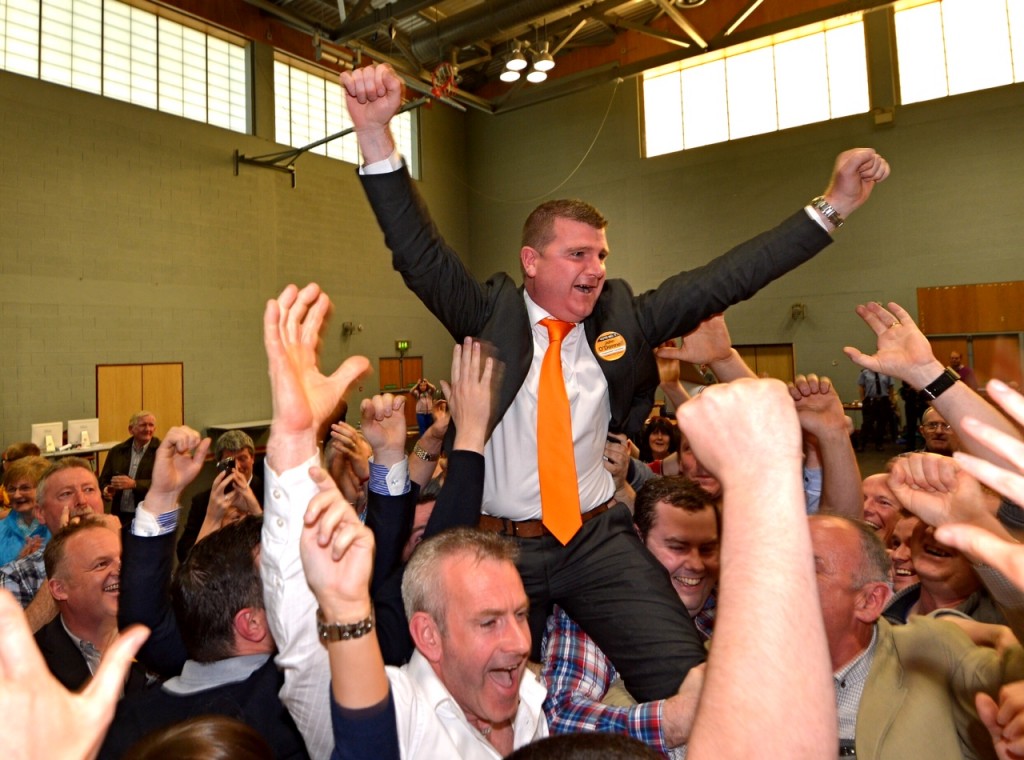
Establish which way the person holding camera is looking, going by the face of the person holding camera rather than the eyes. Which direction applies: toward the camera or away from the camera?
toward the camera

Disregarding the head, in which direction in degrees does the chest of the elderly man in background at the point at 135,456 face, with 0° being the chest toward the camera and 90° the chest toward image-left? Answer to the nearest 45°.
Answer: approximately 315°

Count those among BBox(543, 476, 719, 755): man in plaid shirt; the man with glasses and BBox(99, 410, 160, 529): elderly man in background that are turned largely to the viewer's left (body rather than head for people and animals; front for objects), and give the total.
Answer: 0

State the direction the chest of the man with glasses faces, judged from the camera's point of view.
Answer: toward the camera

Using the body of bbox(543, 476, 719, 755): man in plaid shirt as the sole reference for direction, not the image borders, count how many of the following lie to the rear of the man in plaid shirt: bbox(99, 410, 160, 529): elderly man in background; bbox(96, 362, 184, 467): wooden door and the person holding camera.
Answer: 3

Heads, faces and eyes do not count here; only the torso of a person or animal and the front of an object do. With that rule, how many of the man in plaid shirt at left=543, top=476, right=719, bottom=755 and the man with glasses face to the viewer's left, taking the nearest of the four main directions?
0

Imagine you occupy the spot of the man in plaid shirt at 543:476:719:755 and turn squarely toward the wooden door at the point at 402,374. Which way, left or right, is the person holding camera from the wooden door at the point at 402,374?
left

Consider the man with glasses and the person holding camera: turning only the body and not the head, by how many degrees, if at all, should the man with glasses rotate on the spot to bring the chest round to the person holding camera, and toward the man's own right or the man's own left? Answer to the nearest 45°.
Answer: approximately 45° to the man's own right

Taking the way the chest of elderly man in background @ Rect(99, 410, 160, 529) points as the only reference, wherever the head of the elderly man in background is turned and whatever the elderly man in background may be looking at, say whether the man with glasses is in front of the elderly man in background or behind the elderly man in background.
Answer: in front

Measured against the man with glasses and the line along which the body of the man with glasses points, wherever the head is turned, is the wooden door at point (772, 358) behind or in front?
behind

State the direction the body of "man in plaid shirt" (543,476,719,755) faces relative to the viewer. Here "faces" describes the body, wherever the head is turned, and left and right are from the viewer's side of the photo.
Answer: facing the viewer and to the right of the viewer

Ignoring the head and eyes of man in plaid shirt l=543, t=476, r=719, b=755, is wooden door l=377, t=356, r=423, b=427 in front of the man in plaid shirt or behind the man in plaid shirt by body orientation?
behind

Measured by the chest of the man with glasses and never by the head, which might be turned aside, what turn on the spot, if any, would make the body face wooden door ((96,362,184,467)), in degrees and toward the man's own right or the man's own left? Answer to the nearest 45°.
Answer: approximately 90° to the man's own right

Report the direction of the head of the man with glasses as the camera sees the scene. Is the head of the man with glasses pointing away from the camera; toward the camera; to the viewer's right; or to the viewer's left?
toward the camera

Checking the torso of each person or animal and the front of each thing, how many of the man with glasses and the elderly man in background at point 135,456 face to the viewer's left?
0
